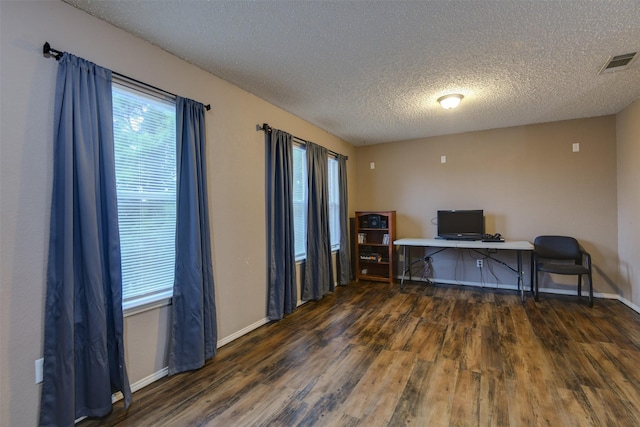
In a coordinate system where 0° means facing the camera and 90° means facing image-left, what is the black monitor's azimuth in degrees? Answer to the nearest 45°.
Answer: approximately 0°

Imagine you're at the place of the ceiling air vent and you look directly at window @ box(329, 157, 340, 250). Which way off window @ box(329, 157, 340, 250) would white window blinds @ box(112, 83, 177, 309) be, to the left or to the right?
left

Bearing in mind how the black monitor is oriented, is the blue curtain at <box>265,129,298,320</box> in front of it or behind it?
in front

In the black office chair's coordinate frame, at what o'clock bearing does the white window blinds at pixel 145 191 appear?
The white window blinds is roughly at 1 o'clock from the black office chair.

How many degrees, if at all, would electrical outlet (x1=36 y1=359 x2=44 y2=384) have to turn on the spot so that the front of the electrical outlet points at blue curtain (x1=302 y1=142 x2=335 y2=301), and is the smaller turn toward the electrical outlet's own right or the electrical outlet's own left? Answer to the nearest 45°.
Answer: approximately 45° to the electrical outlet's own left

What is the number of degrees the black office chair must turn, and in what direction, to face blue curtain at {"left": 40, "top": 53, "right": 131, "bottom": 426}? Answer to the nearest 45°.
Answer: approximately 45° to its right

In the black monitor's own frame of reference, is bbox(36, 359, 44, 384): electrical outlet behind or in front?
in front
